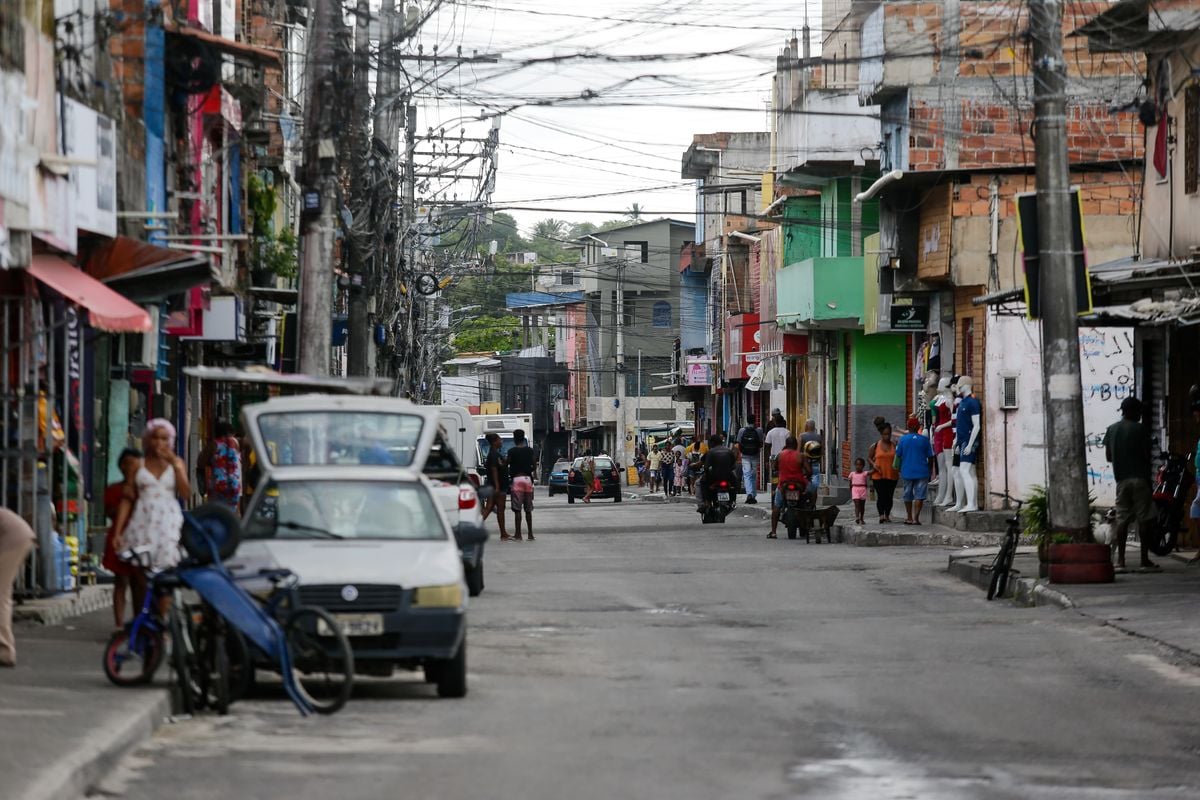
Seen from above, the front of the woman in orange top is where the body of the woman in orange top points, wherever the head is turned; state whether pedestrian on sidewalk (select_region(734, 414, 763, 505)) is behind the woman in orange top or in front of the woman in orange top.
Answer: behind

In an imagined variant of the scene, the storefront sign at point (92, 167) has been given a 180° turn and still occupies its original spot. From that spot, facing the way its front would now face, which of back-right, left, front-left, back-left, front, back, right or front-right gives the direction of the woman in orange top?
right

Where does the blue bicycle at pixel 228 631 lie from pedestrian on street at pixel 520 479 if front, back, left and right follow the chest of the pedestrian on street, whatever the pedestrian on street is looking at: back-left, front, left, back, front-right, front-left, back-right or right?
back

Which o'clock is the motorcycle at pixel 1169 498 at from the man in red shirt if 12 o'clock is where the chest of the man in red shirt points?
The motorcycle is roughly at 5 o'clock from the man in red shirt.

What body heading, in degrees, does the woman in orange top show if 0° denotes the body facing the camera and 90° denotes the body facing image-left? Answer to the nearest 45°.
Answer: approximately 0°

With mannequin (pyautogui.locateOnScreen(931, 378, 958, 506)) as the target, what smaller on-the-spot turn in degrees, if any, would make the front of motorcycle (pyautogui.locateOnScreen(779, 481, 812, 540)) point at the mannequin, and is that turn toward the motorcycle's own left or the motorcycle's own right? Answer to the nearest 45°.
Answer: approximately 45° to the motorcycle's own right

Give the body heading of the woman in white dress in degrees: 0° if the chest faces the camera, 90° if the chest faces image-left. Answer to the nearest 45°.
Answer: approximately 0°

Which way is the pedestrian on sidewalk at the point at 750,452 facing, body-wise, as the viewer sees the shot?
away from the camera

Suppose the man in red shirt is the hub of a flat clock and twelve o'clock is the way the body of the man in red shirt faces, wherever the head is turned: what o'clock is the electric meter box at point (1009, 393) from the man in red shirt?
The electric meter box is roughly at 2 o'clock from the man in red shirt.

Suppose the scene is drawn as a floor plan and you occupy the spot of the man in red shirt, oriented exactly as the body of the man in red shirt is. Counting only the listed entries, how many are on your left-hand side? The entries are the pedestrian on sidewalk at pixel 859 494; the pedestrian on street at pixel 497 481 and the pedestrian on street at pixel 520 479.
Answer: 2

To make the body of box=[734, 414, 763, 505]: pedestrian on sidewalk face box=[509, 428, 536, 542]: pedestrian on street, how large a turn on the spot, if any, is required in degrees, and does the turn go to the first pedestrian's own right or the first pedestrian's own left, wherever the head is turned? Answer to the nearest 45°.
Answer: approximately 180°

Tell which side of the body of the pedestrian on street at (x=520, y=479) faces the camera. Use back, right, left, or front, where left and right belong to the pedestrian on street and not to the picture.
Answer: back

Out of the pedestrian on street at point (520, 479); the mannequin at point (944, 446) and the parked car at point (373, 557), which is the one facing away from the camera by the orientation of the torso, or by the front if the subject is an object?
the pedestrian on street

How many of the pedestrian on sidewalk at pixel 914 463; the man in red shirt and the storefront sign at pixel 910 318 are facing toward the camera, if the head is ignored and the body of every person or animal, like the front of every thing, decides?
1
